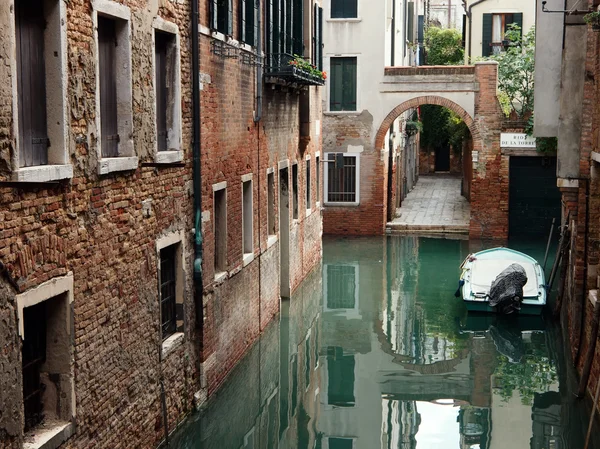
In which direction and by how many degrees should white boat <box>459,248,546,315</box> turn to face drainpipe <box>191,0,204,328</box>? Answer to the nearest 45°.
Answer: approximately 135° to its left

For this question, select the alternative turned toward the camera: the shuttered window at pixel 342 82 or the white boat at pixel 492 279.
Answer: the shuttered window

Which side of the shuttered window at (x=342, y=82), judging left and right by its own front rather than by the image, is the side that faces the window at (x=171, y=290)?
front

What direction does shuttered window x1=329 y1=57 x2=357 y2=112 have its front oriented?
toward the camera

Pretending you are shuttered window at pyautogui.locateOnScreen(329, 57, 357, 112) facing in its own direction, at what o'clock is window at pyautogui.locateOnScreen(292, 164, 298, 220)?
The window is roughly at 12 o'clock from the shuttered window.

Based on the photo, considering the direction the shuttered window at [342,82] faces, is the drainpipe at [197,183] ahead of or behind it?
ahead

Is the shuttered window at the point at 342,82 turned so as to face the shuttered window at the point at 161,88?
yes

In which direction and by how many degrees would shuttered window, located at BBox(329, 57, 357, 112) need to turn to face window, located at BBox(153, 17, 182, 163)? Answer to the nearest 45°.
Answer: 0° — it already faces it

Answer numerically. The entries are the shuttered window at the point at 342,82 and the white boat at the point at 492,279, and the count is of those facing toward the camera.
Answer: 1

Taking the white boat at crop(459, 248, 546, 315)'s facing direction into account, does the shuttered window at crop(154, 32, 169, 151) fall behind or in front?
behind

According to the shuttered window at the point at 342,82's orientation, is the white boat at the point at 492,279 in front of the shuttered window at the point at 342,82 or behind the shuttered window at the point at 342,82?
in front

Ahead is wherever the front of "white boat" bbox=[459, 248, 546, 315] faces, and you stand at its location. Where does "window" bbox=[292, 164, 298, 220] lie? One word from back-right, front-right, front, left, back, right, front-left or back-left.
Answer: left

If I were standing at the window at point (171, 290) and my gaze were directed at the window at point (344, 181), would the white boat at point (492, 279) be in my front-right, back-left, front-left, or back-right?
front-right

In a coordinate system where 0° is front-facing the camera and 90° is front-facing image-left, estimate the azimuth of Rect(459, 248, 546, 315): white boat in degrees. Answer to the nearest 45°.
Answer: approximately 180°

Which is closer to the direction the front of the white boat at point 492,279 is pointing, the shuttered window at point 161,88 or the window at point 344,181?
the window

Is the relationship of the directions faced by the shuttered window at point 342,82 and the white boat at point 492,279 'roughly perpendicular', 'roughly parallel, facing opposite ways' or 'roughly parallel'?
roughly parallel, facing opposite ways
